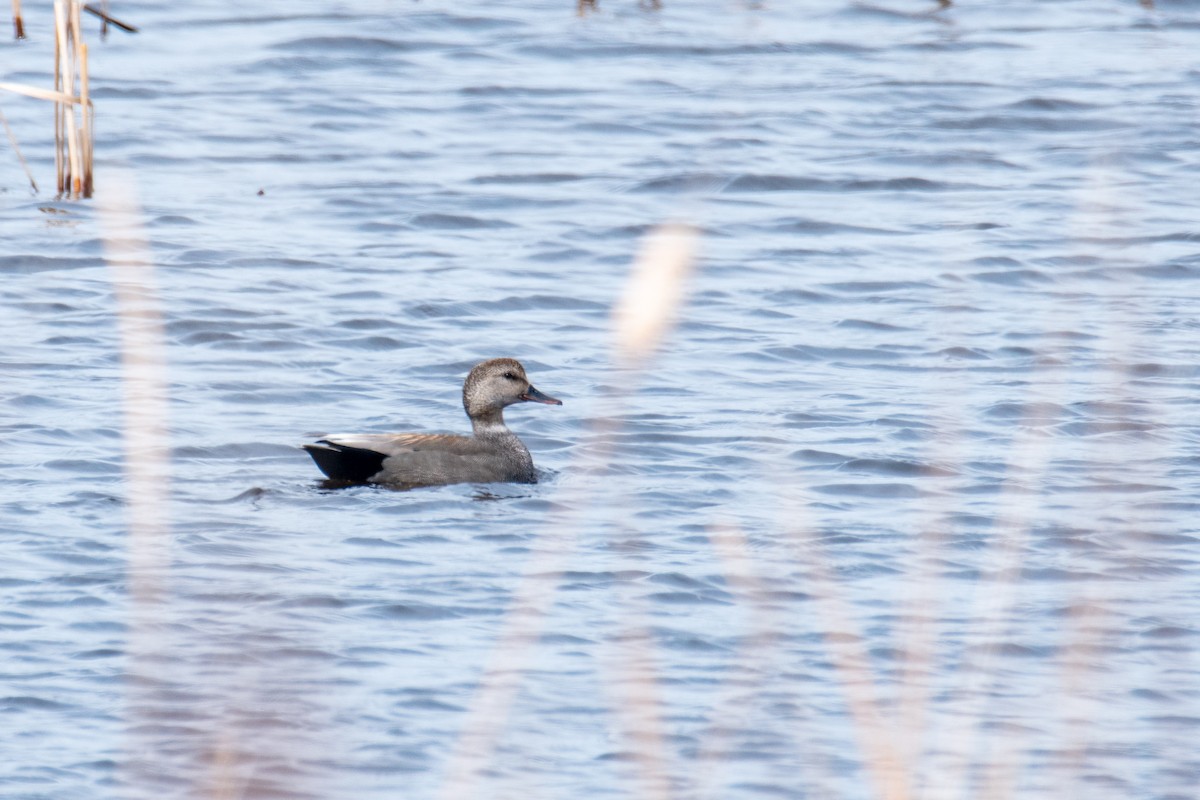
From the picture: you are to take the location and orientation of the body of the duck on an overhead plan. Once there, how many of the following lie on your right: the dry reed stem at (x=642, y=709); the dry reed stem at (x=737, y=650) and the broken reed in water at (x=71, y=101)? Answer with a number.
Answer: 2

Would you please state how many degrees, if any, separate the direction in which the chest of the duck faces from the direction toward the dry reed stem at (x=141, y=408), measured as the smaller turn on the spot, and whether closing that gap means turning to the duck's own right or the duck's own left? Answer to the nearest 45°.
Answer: approximately 135° to the duck's own right

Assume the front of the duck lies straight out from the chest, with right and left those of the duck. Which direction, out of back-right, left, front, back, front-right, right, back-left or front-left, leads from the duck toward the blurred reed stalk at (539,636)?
right

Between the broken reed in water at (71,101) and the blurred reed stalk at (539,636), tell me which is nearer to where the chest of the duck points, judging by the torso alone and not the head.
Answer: the blurred reed stalk

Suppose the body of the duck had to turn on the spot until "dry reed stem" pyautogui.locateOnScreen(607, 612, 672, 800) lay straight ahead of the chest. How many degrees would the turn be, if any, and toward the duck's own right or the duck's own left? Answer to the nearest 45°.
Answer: approximately 90° to the duck's own right

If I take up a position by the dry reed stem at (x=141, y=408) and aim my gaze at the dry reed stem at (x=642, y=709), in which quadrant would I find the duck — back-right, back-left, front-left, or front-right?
back-left

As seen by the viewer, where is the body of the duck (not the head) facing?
to the viewer's right

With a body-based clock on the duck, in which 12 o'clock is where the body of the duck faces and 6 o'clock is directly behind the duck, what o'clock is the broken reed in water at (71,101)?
The broken reed in water is roughly at 8 o'clock from the duck.

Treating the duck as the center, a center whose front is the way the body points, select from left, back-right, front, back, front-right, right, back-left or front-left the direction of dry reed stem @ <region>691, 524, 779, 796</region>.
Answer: right

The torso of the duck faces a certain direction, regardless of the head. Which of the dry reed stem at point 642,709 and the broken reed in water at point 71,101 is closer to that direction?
the dry reed stem

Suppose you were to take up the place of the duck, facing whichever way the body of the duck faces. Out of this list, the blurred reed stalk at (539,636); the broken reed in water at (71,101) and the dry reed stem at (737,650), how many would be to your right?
2
